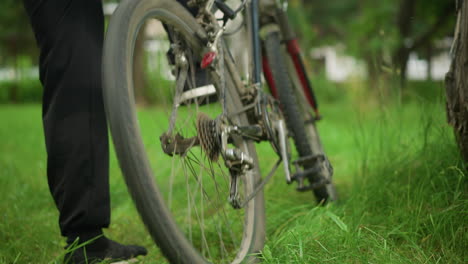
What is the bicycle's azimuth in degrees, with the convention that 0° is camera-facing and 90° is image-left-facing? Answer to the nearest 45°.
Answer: approximately 225°

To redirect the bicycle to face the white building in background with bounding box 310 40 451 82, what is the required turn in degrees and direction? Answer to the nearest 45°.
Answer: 0° — it already faces it

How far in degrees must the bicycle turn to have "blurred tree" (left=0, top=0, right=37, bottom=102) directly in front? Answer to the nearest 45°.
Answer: approximately 45° to its left

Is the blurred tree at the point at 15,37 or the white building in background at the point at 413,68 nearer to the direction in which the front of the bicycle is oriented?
the white building in background
